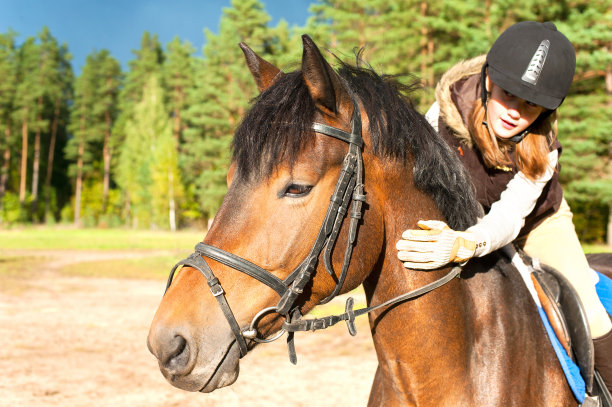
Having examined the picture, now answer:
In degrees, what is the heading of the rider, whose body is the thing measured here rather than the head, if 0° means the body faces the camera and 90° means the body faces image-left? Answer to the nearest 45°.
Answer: approximately 45°

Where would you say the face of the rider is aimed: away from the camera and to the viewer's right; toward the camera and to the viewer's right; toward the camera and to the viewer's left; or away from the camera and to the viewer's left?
toward the camera and to the viewer's left

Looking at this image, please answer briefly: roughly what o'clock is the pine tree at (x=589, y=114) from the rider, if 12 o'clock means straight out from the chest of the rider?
The pine tree is roughly at 5 o'clock from the rider.

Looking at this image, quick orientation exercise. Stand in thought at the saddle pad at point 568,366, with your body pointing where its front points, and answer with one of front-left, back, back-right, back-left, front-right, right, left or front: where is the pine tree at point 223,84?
right

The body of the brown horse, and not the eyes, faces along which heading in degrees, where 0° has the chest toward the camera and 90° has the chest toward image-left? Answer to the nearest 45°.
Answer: approximately 45°

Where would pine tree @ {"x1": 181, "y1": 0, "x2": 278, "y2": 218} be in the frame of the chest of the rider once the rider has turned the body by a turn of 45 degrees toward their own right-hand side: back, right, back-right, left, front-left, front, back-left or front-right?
front-right

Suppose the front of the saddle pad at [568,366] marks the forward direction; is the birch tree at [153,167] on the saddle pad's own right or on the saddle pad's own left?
on the saddle pad's own right

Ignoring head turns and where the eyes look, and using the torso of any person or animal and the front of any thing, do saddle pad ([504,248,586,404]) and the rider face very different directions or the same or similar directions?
same or similar directions

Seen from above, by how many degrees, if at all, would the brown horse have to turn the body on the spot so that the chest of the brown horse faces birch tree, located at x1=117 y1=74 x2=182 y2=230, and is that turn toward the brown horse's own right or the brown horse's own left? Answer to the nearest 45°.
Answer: approximately 90° to the brown horse's own right

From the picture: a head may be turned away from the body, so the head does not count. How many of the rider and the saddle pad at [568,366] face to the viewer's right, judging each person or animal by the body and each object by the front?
0

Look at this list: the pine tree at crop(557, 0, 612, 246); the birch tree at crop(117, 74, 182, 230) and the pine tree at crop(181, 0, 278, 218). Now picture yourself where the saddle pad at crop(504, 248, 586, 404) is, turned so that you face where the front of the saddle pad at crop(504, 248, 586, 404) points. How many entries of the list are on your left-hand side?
0

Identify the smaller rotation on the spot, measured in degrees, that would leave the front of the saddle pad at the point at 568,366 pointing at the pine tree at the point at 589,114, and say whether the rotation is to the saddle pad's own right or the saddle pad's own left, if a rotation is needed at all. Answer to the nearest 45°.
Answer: approximately 135° to the saddle pad's own right

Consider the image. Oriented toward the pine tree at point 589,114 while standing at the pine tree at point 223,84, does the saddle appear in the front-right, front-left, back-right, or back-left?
front-right
